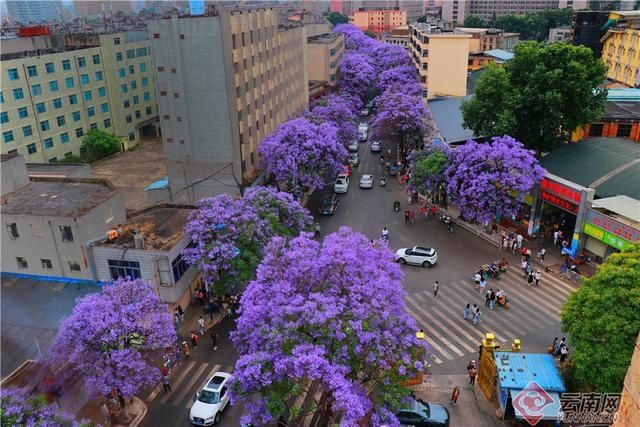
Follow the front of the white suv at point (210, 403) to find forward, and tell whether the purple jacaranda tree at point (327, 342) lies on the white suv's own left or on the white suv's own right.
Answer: on the white suv's own left

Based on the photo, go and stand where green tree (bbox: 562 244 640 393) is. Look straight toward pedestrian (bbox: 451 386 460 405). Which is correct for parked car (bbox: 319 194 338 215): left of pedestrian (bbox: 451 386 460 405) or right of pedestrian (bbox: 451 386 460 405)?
right

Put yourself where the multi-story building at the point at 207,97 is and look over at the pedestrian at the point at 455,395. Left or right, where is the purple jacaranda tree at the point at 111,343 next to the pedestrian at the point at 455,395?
right

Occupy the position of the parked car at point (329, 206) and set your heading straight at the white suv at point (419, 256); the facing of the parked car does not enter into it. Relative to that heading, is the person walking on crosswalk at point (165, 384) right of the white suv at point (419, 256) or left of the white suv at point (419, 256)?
right

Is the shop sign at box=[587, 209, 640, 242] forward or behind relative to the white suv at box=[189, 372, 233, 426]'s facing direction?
behind

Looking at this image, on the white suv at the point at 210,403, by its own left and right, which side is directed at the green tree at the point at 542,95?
back

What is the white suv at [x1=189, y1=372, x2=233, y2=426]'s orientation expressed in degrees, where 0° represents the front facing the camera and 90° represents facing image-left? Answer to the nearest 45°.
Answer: approximately 45°
